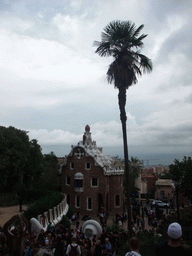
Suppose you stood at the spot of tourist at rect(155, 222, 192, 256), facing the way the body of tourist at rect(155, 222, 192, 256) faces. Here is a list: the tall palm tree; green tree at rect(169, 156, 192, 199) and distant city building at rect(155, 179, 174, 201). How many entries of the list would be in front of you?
3

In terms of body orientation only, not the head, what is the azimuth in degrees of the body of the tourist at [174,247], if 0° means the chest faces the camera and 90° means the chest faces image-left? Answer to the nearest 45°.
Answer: approximately 180°

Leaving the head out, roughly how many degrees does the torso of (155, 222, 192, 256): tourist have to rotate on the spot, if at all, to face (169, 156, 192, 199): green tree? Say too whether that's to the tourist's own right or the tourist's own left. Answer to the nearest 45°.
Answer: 0° — they already face it

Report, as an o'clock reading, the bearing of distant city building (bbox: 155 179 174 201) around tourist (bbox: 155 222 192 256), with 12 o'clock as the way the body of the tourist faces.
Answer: The distant city building is roughly at 12 o'clock from the tourist.

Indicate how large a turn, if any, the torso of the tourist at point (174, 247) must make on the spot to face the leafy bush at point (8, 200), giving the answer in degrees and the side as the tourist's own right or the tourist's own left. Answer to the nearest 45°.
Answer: approximately 45° to the tourist's own left

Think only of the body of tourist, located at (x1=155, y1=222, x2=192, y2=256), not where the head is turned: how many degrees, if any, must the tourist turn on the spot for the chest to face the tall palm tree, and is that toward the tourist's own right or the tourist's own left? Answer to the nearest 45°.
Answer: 0° — they already face it

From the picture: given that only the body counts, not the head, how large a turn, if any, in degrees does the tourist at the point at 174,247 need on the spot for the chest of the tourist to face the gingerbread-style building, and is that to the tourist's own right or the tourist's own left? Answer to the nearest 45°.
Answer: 0° — they already face it
